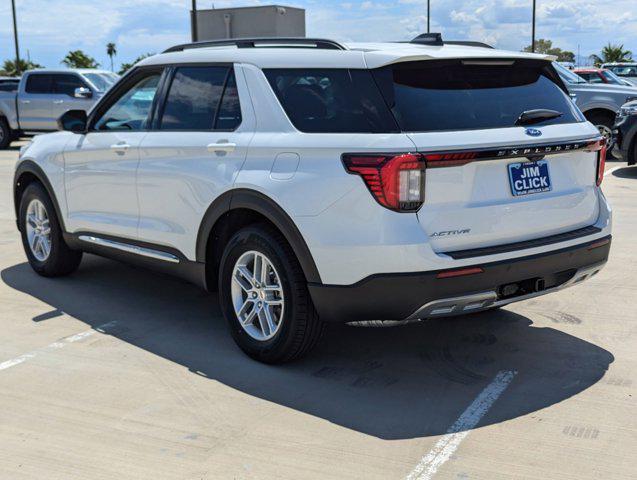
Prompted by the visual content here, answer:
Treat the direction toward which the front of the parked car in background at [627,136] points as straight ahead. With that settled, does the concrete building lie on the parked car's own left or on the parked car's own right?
on the parked car's own right

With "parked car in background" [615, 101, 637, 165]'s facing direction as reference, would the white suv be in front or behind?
in front

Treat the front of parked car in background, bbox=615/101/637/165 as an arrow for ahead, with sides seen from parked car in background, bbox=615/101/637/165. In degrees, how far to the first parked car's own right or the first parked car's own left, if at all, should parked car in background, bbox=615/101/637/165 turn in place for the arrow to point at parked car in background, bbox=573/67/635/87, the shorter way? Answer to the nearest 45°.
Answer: approximately 135° to the first parked car's own right

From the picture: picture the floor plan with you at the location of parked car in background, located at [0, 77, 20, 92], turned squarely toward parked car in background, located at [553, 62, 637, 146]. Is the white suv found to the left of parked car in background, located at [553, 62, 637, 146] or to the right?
right

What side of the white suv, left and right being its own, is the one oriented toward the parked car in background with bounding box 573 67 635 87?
right

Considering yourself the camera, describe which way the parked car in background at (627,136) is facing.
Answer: facing the viewer and to the left of the viewer

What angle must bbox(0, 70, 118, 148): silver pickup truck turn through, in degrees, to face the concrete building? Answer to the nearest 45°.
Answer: approximately 90° to its left

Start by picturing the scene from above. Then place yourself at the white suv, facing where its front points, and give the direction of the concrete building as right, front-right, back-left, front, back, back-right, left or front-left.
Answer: front-right

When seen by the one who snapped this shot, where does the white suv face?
facing away from the viewer and to the left of the viewer

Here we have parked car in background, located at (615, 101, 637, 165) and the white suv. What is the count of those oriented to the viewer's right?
0

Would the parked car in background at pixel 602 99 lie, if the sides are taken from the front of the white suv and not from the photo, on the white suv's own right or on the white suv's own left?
on the white suv's own right

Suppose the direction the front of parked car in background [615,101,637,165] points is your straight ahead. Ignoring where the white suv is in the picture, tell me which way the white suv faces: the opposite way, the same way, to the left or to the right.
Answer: to the right

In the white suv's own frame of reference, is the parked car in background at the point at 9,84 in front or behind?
in front
